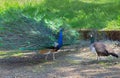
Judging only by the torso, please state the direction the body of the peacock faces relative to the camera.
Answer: to the viewer's right
